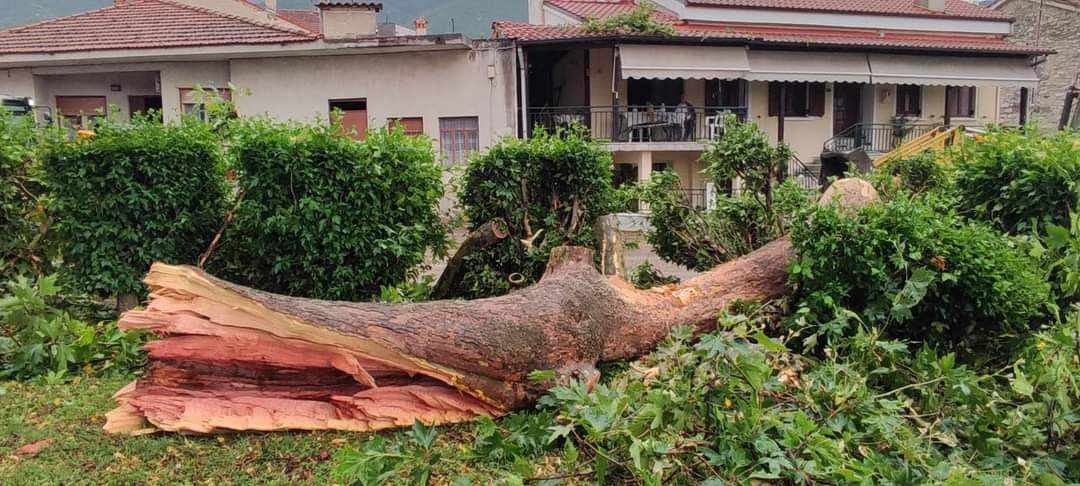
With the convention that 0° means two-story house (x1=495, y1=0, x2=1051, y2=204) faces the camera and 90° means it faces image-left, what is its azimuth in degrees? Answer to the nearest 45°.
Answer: approximately 0°

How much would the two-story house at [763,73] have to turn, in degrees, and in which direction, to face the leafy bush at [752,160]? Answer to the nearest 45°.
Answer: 0° — it already faces it

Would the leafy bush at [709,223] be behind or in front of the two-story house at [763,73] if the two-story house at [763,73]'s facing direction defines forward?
in front

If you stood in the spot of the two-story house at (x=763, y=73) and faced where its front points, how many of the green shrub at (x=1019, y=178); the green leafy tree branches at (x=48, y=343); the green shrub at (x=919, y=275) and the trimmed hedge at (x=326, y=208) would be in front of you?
4

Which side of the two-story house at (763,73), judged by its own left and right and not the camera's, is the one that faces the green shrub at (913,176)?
front

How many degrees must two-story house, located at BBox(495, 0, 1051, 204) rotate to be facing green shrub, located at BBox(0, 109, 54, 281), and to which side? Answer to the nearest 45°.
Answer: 0° — it already faces it

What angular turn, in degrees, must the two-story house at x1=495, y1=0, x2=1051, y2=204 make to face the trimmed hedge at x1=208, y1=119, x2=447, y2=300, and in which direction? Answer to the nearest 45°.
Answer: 0° — it already faces it

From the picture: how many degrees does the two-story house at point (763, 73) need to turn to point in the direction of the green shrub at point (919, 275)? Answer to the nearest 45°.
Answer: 0° — it already faces it

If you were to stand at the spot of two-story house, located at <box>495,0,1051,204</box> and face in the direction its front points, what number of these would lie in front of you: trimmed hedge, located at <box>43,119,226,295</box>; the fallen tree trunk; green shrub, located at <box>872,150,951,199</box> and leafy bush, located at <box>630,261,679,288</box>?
4

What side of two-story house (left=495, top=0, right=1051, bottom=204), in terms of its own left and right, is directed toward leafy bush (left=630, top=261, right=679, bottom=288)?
front

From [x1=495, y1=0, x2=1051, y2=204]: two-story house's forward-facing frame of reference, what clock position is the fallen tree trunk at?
The fallen tree trunk is roughly at 12 o'clock from the two-story house.

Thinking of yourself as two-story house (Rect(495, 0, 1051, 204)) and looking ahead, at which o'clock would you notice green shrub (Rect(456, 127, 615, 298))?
The green shrub is roughly at 12 o'clock from the two-story house.
